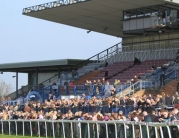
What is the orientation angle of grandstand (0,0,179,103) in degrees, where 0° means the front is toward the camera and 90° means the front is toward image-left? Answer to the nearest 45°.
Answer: approximately 45°
